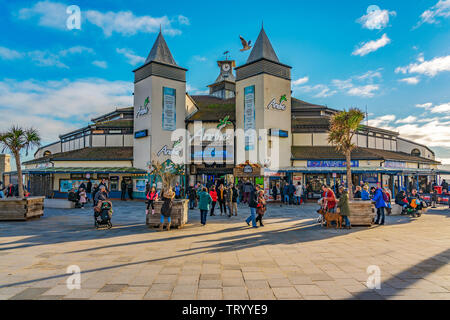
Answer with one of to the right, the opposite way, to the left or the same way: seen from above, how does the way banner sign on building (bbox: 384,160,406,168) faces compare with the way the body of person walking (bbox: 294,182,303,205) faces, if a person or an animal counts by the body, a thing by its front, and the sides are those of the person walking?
the opposite way

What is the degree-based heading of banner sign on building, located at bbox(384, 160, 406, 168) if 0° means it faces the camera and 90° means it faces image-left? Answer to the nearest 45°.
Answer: approximately 0°

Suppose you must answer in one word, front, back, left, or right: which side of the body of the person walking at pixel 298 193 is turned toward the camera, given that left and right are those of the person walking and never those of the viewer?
back

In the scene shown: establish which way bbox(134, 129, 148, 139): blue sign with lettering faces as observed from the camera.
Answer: facing the viewer and to the left of the viewer

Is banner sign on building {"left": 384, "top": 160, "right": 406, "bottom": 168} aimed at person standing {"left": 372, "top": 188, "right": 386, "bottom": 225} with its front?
yes

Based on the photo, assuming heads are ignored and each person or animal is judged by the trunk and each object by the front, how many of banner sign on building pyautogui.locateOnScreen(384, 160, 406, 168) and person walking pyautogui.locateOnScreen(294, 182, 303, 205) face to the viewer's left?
0

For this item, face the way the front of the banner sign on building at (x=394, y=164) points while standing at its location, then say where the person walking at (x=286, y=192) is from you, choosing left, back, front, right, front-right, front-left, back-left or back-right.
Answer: front-right

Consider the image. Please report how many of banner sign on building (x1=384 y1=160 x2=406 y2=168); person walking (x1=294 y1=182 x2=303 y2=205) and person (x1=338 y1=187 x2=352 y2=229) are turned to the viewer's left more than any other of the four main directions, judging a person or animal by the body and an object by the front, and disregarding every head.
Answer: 1

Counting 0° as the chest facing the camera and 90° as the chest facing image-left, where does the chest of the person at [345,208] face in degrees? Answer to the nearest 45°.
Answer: approximately 90°

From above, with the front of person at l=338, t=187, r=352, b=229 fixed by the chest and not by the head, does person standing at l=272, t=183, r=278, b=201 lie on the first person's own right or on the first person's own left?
on the first person's own right

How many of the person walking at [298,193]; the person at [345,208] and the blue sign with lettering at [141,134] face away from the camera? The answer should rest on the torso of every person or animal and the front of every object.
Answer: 1

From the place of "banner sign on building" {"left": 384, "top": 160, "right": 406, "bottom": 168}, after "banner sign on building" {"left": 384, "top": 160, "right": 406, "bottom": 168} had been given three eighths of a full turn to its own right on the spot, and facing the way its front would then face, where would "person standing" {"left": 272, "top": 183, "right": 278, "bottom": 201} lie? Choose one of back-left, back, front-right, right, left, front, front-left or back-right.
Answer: left

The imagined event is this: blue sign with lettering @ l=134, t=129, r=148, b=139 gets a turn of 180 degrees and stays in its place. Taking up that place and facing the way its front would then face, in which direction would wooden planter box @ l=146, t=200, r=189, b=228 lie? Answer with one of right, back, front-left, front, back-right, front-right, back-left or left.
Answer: back-right
